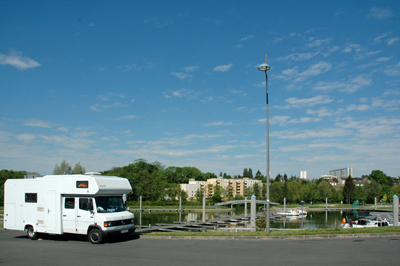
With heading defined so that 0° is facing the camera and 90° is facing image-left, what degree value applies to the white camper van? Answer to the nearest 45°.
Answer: approximately 315°
